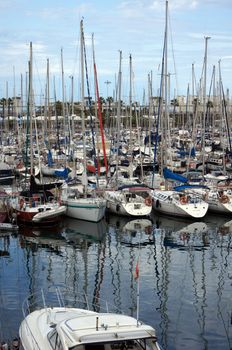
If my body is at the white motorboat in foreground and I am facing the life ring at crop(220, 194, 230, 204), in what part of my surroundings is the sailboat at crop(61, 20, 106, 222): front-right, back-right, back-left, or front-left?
front-left

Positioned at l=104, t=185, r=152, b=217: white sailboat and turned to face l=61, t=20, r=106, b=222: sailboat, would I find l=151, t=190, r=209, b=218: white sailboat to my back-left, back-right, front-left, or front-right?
back-left

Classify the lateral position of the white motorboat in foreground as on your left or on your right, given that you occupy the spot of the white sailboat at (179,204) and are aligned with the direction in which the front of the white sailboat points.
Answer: on your left

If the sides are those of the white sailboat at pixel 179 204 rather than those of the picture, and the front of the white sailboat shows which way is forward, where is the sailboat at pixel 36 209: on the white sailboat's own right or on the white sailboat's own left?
on the white sailboat's own left

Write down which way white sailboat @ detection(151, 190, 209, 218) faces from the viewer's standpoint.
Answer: facing away from the viewer and to the left of the viewer

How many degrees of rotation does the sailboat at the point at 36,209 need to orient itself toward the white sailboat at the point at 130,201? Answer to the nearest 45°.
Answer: approximately 90° to its right

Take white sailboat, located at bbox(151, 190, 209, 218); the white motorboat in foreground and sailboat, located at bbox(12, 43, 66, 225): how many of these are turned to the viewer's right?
0

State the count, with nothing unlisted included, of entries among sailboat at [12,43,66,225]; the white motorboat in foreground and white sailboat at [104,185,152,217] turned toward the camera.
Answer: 0

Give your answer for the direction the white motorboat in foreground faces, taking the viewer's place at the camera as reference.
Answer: facing away from the viewer and to the left of the viewer
